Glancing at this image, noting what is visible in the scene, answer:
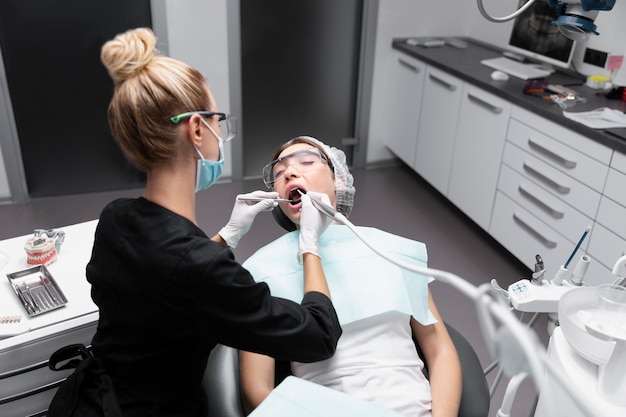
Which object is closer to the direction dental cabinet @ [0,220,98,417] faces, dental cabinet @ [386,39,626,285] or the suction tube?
the suction tube

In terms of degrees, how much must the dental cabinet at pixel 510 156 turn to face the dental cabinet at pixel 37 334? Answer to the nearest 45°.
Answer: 0° — it already faces it

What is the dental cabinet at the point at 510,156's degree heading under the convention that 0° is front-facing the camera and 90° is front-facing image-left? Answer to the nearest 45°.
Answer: approximately 45°
